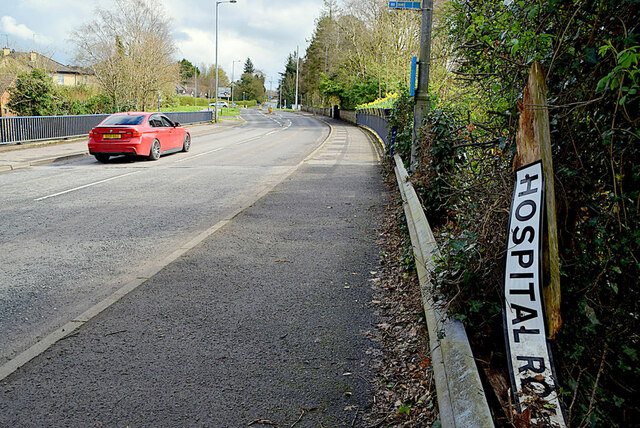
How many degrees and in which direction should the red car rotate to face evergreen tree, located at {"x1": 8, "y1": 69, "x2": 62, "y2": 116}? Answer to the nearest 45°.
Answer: approximately 45° to its left

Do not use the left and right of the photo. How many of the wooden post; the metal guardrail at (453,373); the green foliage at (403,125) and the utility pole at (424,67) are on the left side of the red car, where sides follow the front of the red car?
0

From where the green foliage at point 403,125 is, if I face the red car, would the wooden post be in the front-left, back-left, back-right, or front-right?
back-left

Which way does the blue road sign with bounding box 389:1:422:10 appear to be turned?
toward the camera

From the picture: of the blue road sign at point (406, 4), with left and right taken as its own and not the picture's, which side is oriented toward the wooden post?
front

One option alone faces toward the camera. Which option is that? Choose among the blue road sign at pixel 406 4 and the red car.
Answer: the blue road sign

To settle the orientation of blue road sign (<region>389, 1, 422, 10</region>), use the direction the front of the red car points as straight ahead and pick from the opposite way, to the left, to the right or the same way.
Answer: the opposite way

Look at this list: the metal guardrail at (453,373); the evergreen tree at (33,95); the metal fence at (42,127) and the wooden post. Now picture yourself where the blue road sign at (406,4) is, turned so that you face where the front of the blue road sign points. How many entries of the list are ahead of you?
2

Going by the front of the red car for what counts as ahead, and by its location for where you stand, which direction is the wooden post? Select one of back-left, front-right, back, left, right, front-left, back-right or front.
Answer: back-right

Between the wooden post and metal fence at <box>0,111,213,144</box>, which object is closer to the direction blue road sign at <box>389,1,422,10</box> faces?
the wooden post

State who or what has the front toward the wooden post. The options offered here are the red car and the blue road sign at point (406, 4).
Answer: the blue road sign

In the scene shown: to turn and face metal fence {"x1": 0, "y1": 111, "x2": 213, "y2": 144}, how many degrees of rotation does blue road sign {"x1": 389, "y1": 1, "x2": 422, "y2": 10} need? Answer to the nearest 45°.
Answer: approximately 135° to its right

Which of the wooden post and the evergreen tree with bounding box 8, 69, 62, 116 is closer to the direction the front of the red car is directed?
the evergreen tree

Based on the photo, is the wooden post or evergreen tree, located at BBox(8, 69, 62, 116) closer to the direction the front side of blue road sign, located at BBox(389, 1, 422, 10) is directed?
the wooden post

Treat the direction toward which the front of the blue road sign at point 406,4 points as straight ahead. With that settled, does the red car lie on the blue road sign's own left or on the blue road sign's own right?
on the blue road sign's own right

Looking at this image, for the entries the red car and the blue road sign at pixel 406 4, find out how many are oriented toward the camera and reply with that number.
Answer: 1

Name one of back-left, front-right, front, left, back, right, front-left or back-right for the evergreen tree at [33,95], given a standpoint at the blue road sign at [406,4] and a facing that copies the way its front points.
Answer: back-right
